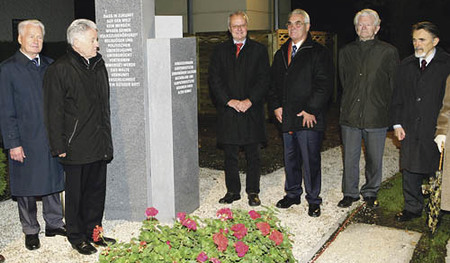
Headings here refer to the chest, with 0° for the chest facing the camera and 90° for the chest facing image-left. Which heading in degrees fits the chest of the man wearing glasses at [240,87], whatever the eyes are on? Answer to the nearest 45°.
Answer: approximately 0°

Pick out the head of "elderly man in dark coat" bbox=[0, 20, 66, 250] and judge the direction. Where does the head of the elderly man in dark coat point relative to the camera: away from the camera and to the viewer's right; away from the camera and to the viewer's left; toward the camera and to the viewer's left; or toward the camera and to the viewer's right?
toward the camera and to the viewer's right

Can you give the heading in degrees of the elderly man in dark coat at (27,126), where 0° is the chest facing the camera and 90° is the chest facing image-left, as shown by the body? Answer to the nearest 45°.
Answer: approximately 315°
